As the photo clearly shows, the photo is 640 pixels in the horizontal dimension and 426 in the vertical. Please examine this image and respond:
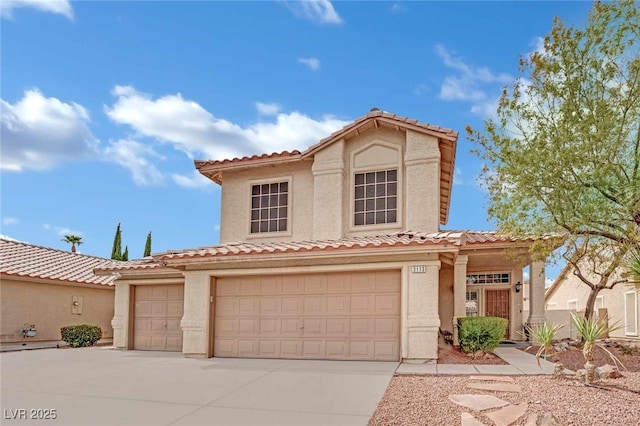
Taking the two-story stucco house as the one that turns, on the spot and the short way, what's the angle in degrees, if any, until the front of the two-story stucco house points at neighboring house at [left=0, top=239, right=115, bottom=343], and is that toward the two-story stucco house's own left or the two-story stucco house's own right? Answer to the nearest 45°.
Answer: approximately 135° to the two-story stucco house's own right

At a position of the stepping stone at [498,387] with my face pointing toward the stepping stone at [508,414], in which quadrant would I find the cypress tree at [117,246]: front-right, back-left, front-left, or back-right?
back-right

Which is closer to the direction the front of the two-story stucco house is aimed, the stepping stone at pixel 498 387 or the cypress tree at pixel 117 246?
the stepping stone

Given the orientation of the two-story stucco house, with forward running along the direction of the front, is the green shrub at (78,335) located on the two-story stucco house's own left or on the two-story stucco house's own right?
on the two-story stucco house's own right

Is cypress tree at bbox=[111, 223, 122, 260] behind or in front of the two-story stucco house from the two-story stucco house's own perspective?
behind

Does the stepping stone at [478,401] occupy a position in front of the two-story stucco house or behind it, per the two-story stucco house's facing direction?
in front

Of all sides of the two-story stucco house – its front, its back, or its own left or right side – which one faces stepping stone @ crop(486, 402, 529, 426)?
front

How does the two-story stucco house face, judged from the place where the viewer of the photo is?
facing the viewer
